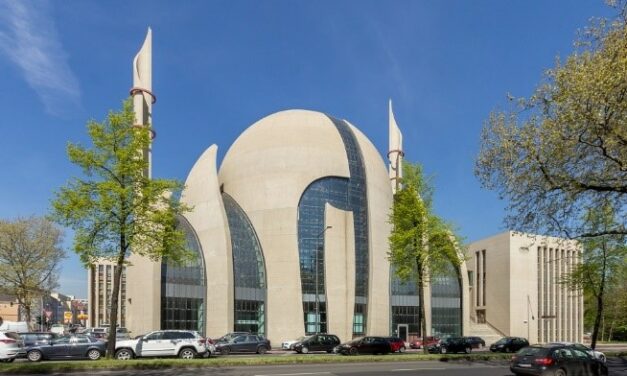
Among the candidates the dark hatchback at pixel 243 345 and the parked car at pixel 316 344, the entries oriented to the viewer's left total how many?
2

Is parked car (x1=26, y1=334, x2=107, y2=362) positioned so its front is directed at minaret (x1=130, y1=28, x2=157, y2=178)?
no

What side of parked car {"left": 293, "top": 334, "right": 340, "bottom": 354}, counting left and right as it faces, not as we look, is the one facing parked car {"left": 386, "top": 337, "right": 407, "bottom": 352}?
back

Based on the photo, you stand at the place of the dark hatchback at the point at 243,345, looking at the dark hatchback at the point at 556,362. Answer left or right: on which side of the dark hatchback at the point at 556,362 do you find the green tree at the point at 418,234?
left

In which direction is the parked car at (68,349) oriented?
to the viewer's left

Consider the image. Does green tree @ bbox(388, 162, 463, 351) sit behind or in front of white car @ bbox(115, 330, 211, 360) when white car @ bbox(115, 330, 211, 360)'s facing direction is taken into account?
behind

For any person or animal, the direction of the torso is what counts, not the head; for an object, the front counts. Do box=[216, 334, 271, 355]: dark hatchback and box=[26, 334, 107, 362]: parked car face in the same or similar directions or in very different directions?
same or similar directions

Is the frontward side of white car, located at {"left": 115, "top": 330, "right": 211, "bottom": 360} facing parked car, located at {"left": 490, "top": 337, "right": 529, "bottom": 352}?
no

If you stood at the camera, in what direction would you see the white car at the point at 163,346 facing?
facing to the left of the viewer

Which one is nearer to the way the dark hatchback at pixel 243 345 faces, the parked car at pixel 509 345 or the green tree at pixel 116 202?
the green tree

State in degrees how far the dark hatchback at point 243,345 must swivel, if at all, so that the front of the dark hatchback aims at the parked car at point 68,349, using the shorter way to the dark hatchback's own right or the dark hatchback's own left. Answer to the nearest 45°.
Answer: approximately 45° to the dark hatchback's own left

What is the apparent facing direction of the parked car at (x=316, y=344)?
to the viewer's left

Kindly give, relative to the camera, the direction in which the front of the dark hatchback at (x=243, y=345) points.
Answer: facing to the left of the viewer
